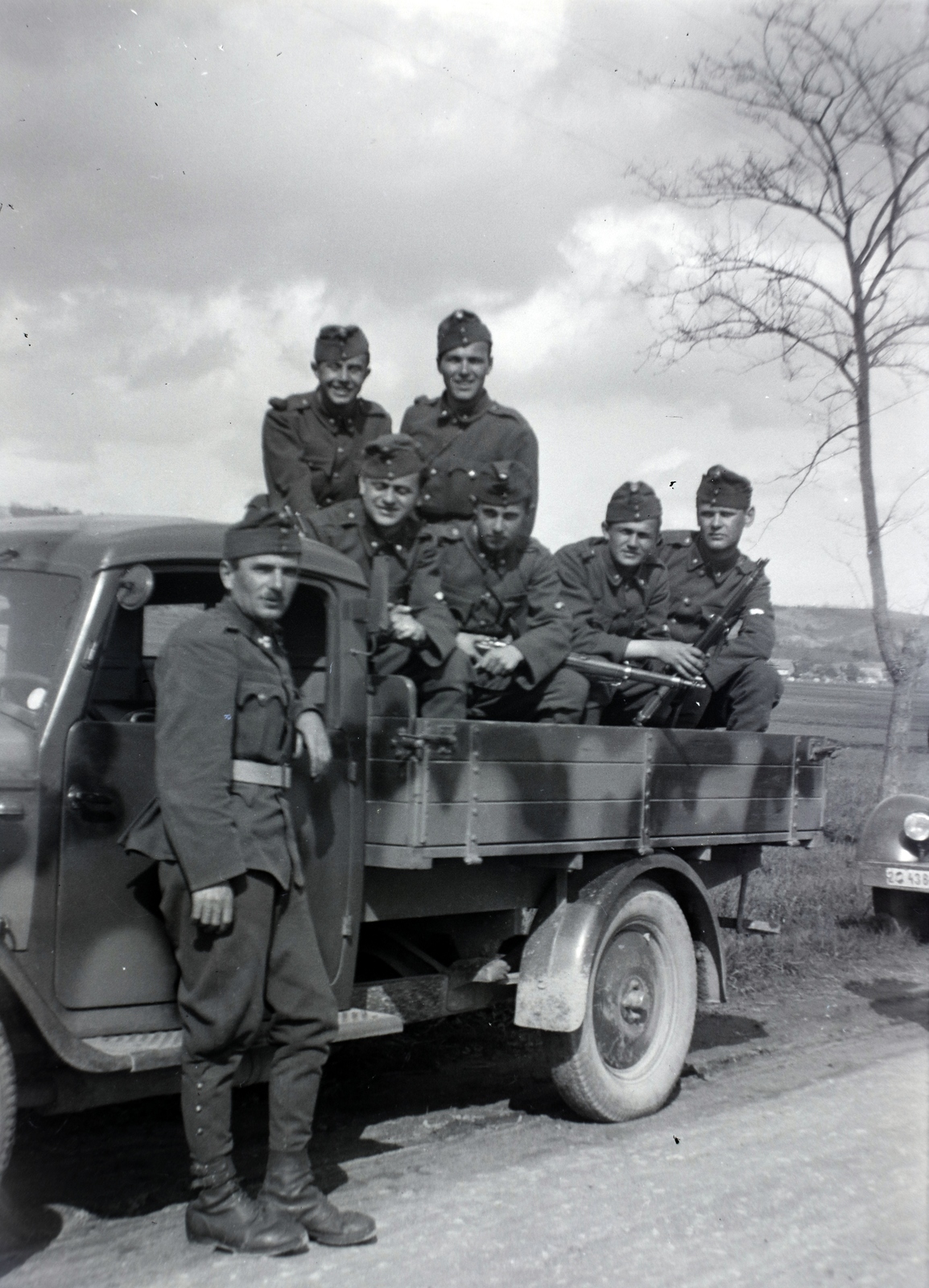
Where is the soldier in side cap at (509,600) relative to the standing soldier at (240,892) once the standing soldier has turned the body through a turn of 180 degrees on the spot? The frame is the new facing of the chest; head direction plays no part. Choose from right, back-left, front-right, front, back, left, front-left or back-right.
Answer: right

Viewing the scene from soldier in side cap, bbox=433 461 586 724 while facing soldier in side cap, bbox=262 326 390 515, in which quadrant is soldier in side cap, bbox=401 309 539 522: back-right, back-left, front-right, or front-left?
front-right

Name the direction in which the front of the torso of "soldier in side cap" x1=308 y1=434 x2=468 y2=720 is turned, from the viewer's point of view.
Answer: toward the camera

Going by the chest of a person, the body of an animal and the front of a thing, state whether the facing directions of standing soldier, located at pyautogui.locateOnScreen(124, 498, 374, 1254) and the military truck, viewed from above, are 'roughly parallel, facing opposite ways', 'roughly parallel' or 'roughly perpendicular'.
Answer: roughly perpendicular

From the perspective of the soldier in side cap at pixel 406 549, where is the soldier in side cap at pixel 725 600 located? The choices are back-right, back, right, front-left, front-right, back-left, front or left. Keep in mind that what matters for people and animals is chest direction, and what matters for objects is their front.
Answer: back-left

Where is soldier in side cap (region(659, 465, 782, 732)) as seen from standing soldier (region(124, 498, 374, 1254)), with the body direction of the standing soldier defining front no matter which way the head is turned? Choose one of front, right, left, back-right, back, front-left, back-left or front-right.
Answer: left

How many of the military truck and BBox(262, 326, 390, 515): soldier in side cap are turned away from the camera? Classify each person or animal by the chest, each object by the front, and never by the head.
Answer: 0

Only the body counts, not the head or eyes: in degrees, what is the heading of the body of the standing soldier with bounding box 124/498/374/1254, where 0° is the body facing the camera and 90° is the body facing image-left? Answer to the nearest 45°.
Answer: approximately 315°

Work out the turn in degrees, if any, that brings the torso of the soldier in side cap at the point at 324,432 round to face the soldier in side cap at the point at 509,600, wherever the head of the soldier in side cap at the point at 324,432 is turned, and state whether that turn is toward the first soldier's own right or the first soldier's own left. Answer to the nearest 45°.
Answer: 0° — they already face them

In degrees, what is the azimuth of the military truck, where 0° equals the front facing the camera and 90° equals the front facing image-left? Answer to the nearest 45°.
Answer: approximately 45°

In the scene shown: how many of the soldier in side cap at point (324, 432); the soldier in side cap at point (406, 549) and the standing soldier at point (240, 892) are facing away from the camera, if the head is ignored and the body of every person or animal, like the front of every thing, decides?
0

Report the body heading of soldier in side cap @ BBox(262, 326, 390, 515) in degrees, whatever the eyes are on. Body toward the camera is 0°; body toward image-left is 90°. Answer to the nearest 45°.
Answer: approximately 315°
